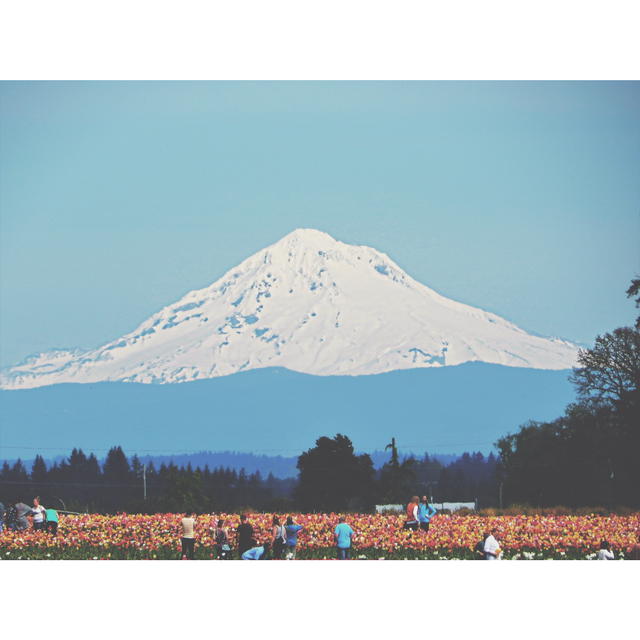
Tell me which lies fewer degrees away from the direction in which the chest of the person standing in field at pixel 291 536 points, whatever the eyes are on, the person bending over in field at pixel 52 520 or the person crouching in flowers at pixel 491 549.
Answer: the person bending over in field

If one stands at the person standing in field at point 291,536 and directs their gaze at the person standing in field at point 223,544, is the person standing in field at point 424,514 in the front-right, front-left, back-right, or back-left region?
back-right

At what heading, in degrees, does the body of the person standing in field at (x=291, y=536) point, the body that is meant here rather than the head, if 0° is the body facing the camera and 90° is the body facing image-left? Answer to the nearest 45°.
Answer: approximately 180°

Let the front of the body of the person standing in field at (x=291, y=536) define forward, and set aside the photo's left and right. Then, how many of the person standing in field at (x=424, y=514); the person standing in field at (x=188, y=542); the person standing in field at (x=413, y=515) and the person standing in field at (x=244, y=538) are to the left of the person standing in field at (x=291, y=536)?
2

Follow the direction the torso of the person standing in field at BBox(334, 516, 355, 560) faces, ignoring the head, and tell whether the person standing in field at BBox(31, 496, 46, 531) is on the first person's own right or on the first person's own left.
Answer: on the first person's own left

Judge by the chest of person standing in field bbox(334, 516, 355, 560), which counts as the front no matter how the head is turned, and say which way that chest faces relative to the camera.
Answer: away from the camera

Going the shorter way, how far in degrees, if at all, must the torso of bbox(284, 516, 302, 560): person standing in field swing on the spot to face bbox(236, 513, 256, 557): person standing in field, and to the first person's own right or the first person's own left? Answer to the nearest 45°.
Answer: approximately 90° to the first person's own left

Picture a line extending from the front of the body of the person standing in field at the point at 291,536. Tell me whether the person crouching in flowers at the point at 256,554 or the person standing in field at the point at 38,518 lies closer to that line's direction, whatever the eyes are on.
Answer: the person standing in field

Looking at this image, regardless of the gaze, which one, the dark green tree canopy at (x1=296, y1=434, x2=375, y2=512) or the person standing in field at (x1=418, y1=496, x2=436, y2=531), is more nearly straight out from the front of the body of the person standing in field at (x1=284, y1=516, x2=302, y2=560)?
the dark green tree canopy

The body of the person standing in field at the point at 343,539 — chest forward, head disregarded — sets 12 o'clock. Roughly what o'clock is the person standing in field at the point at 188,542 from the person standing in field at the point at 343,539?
the person standing in field at the point at 188,542 is roughly at 9 o'clock from the person standing in field at the point at 343,539.

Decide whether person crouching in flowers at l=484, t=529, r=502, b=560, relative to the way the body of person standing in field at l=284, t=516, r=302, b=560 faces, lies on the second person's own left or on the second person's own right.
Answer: on the second person's own right

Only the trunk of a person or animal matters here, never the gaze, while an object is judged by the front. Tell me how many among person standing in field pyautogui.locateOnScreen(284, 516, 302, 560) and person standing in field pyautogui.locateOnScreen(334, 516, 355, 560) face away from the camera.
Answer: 2

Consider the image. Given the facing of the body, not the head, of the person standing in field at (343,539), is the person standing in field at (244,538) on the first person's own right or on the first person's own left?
on the first person's own left

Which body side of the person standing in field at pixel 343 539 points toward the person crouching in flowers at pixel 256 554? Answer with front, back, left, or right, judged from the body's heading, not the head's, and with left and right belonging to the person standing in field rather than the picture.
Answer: left
